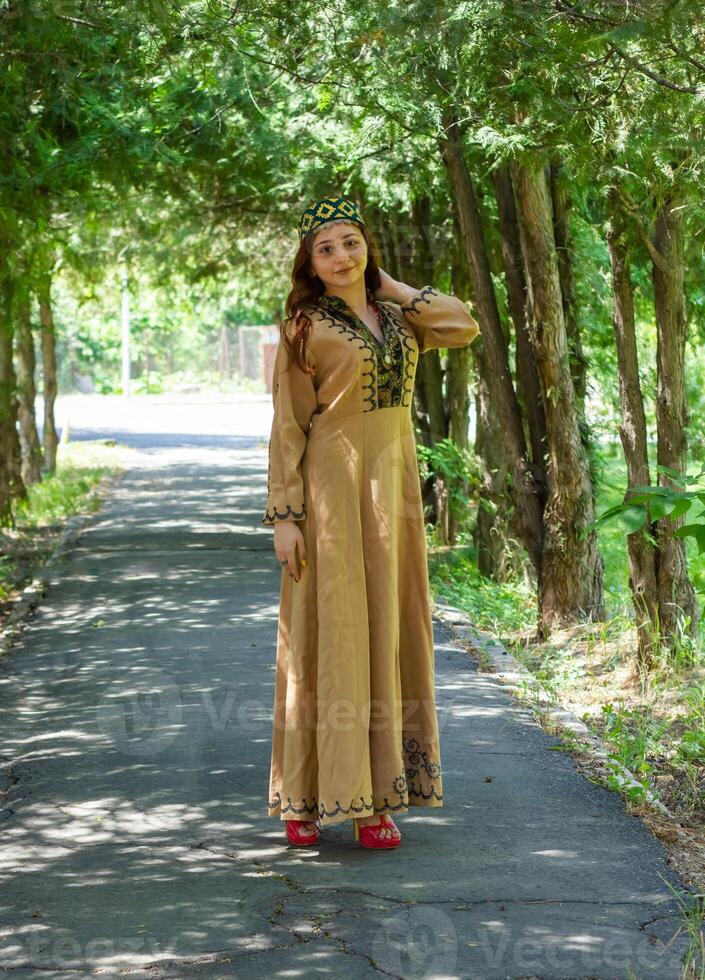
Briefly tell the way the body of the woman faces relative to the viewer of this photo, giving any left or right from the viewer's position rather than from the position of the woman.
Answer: facing the viewer and to the right of the viewer

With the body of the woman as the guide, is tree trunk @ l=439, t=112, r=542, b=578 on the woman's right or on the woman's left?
on the woman's left

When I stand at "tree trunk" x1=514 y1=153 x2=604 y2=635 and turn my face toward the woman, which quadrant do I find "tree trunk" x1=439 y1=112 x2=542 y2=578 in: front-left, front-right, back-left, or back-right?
back-right

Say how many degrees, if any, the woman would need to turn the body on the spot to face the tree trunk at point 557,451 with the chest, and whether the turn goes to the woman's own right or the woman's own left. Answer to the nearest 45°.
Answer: approximately 135° to the woman's own left
